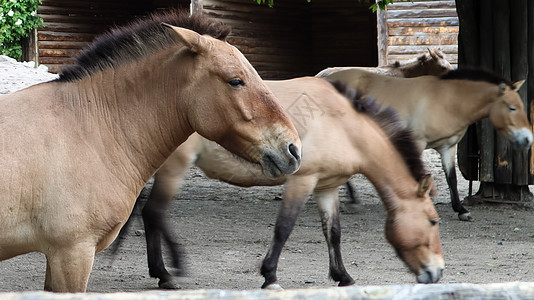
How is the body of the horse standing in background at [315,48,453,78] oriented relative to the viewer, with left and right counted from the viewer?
facing to the right of the viewer

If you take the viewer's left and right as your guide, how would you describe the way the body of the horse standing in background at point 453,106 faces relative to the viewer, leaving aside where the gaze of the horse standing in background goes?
facing to the right of the viewer

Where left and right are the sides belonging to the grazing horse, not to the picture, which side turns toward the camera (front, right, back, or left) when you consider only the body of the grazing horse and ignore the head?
right

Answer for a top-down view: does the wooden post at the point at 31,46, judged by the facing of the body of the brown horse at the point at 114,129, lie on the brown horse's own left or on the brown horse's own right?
on the brown horse's own left

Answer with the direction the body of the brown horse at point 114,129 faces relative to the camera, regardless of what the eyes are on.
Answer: to the viewer's right

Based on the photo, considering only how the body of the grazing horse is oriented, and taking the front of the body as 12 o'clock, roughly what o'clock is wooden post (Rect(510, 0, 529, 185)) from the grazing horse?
The wooden post is roughly at 10 o'clock from the grazing horse.

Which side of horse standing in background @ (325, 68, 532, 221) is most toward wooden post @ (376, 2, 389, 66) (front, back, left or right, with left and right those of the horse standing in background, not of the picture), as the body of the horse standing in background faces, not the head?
left

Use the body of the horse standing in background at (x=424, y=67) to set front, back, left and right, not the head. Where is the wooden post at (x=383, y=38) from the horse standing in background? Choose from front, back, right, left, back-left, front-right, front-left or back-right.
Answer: left

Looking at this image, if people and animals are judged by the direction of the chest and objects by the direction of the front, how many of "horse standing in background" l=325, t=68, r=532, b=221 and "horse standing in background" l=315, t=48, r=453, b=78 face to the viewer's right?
2
